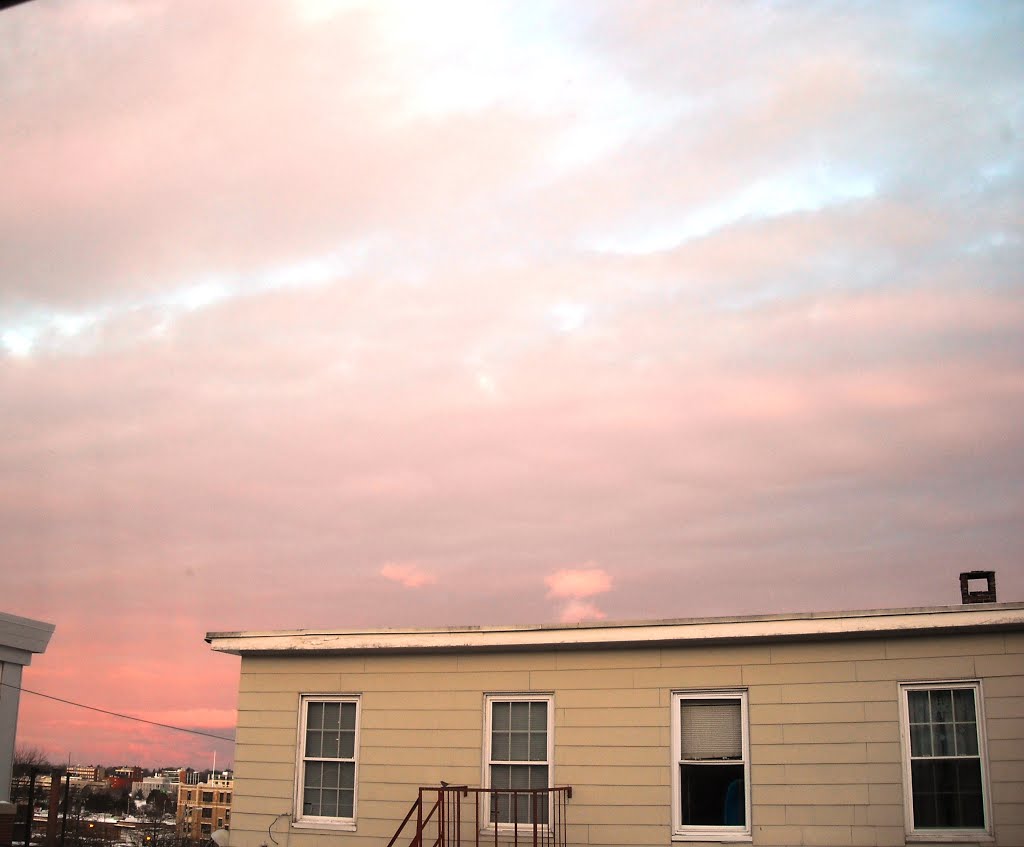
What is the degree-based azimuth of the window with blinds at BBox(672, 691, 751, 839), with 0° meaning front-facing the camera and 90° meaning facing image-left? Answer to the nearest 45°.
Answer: approximately 0°

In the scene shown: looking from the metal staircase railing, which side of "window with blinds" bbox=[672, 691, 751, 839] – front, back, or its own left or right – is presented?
right

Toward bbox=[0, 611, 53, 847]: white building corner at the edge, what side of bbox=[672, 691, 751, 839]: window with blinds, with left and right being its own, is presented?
right
